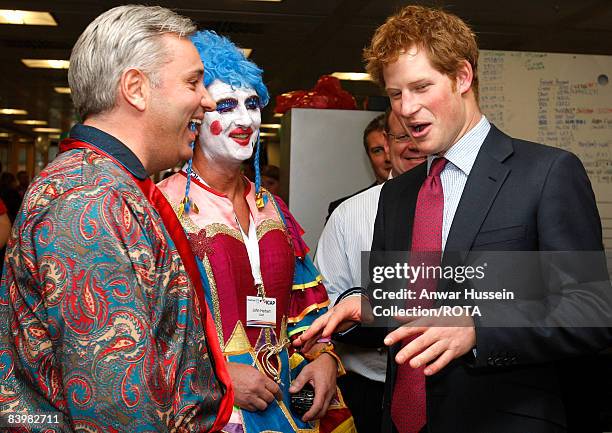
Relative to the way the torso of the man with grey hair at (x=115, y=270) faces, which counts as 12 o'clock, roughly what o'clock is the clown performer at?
The clown performer is roughly at 10 o'clock from the man with grey hair.

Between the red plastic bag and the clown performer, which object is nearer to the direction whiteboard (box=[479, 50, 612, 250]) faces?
the clown performer

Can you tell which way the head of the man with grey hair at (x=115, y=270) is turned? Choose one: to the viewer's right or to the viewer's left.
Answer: to the viewer's right

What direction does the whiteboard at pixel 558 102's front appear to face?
toward the camera

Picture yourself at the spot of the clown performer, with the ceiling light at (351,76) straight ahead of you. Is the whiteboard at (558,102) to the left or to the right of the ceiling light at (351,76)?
right

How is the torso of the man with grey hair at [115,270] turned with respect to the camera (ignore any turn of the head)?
to the viewer's right

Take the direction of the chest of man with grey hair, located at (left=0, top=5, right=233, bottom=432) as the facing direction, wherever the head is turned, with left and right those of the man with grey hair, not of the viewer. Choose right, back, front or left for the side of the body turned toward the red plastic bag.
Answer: left

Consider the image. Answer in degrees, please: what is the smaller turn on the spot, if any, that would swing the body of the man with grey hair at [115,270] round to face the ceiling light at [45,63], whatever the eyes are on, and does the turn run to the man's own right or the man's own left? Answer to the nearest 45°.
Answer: approximately 90° to the man's own left

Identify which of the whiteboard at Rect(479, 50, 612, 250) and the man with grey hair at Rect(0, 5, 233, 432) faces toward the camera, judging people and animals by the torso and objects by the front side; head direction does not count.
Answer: the whiteboard

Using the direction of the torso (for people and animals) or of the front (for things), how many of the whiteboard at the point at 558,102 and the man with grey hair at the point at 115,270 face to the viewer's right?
1

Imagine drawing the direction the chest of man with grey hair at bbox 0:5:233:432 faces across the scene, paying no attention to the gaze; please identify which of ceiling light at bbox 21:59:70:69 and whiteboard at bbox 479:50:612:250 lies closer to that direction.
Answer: the whiteboard

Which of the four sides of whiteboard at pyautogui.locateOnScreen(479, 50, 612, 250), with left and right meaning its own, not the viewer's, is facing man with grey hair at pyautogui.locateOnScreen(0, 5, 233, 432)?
front

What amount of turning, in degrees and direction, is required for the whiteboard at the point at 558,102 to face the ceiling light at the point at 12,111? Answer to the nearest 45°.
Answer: approximately 135° to its right

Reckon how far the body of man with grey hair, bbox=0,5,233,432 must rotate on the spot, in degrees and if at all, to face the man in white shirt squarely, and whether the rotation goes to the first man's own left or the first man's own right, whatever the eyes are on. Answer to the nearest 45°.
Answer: approximately 45° to the first man's own left

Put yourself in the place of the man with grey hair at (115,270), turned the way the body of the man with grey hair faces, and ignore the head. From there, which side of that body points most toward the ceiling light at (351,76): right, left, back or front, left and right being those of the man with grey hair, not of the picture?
left

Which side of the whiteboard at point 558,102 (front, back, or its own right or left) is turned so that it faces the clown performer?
front

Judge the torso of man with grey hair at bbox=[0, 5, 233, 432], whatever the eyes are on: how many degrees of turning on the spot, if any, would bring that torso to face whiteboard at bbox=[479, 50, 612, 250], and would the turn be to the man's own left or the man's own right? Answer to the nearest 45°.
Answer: approximately 45° to the man's own left

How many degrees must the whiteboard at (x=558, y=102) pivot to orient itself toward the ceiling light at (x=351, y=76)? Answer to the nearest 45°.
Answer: approximately 135° to its right
